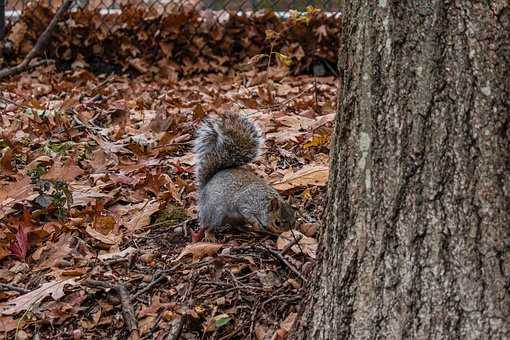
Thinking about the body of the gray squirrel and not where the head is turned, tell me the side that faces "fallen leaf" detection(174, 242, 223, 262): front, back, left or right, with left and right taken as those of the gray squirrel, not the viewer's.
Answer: right

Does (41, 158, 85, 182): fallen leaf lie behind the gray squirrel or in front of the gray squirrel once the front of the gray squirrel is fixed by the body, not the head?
behind

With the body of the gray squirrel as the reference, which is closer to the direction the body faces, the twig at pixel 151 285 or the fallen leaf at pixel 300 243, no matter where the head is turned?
the fallen leaf

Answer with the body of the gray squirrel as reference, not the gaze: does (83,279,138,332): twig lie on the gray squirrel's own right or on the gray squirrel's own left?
on the gray squirrel's own right

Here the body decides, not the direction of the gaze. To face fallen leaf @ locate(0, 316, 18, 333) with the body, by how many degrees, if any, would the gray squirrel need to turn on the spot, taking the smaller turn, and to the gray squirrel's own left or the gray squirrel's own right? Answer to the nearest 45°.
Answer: approximately 135° to the gray squirrel's own right

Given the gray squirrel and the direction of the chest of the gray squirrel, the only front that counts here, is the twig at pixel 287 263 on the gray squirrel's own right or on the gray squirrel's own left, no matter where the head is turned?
on the gray squirrel's own right

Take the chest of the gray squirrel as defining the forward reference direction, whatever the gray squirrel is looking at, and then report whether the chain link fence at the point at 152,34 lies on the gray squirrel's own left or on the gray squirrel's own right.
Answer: on the gray squirrel's own left

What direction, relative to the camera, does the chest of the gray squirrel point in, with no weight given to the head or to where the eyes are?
to the viewer's right

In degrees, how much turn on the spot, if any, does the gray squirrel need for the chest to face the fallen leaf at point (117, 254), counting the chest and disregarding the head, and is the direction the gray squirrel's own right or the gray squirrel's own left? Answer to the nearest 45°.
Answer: approximately 135° to the gray squirrel's own right

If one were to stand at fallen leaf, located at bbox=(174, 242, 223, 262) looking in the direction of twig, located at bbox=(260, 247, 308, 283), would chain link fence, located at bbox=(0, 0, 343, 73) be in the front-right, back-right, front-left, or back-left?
back-left
